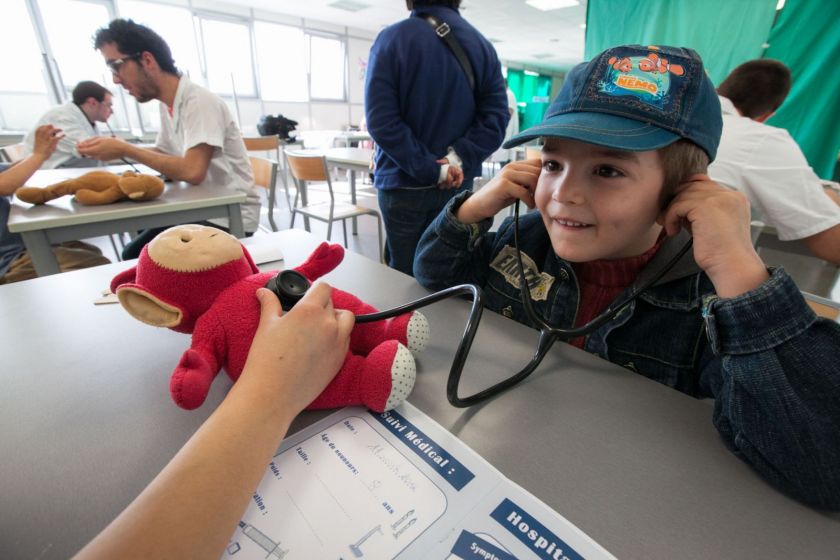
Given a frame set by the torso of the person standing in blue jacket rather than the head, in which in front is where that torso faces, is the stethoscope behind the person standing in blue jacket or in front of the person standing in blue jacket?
behind

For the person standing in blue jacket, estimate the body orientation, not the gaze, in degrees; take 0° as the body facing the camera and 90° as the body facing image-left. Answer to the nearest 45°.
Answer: approximately 180°

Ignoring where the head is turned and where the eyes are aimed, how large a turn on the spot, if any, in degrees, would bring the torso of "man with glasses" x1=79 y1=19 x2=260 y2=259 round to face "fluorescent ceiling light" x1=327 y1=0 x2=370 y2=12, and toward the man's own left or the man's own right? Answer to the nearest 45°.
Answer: approximately 135° to the man's own right

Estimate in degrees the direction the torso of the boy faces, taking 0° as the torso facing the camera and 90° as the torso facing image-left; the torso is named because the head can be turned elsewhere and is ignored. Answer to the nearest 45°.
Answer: approximately 45°

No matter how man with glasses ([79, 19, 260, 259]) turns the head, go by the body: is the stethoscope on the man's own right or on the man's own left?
on the man's own left

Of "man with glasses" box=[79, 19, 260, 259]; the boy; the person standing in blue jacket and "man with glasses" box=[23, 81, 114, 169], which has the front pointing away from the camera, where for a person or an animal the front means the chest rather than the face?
the person standing in blue jacket

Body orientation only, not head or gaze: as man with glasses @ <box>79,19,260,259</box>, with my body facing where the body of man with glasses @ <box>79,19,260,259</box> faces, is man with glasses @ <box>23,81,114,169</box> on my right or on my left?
on my right

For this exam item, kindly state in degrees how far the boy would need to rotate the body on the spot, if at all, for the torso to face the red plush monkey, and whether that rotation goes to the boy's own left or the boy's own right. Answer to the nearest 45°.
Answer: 0° — they already face it

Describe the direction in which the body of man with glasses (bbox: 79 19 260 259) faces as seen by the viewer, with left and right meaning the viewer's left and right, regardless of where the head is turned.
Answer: facing to the left of the viewer
